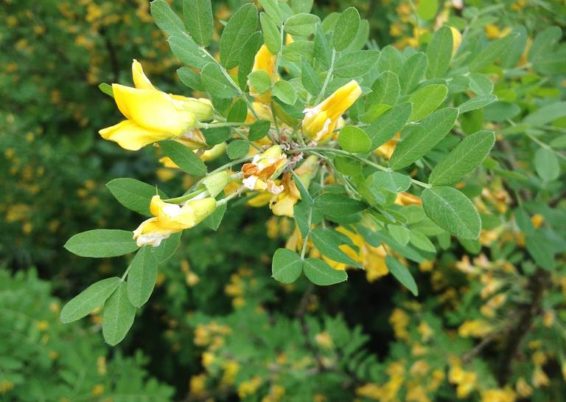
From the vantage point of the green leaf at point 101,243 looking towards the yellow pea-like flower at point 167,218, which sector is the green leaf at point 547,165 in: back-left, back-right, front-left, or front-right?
front-left

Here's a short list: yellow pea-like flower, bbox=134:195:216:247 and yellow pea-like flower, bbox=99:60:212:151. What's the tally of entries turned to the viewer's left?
2

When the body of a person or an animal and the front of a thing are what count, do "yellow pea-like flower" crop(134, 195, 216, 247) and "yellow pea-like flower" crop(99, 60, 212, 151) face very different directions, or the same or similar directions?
same or similar directions

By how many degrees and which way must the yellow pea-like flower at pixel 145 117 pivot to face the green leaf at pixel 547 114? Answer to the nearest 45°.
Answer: approximately 180°

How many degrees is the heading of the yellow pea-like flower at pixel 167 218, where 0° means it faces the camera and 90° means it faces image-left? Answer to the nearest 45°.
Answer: approximately 90°

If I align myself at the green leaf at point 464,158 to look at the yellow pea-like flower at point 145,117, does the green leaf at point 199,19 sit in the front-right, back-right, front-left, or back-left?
front-right

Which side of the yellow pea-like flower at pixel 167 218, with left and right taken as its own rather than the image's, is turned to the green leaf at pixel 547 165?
back

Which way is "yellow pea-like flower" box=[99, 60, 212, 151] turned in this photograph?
to the viewer's left
